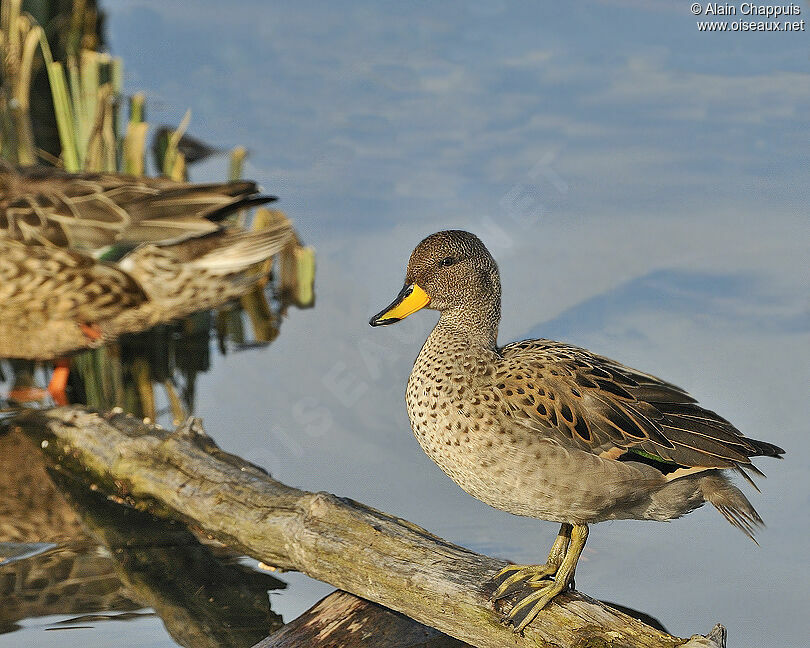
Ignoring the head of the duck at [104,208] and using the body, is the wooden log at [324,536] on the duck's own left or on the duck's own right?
on the duck's own left

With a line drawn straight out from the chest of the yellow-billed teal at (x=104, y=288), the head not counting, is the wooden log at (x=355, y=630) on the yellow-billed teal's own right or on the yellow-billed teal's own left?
on the yellow-billed teal's own left

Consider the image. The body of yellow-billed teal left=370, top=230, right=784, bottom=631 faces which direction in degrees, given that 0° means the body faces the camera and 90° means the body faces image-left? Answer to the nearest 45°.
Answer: approximately 90°

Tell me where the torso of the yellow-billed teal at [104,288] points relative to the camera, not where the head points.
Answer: to the viewer's left

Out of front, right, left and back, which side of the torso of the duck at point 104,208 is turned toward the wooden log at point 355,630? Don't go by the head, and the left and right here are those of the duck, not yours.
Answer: left

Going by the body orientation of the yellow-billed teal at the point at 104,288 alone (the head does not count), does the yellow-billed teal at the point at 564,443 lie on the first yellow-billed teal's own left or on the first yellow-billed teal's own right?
on the first yellow-billed teal's own left

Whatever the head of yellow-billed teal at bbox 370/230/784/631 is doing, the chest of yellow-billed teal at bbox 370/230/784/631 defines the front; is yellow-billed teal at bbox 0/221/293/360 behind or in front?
in front

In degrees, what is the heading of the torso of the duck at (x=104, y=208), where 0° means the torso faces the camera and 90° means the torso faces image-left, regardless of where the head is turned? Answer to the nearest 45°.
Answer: approximately 90°

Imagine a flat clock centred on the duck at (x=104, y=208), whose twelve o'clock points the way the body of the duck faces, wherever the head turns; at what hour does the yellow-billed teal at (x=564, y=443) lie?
The yellow-billed teal is roughly at 8 o'clock from the duck.
